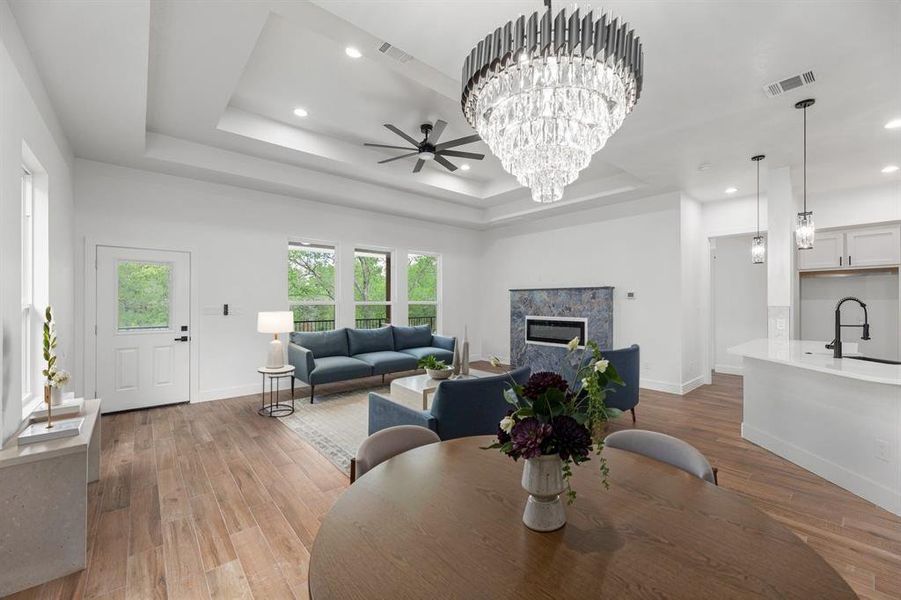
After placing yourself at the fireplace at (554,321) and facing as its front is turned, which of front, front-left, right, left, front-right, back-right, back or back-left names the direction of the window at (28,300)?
front

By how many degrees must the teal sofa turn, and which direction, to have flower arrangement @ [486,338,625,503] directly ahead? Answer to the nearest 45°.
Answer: approximately 45° to its right

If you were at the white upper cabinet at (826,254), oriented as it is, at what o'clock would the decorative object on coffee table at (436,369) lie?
The decorative object on coffee table is roughly at 1 o'clock from the white upper cabinet.

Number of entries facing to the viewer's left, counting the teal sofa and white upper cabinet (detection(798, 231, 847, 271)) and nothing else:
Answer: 0

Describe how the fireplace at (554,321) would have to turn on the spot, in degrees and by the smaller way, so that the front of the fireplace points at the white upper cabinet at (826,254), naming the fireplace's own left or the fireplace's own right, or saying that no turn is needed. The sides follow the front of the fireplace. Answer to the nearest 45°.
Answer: approximately 135° to the fireplace's own left

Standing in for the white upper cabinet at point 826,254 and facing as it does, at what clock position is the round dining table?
The round dining table is roughly at 12 o'clock from the white upper cabinet.

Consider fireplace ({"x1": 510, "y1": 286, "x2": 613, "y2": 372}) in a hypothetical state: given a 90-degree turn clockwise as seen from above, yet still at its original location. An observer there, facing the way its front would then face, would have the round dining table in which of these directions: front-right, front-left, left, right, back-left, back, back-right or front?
back-left

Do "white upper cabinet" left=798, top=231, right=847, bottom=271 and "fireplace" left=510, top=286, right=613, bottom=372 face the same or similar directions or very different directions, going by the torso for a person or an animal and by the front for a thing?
same or similar directions

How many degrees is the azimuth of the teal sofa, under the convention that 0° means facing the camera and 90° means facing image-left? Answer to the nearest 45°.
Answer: approximately 315°

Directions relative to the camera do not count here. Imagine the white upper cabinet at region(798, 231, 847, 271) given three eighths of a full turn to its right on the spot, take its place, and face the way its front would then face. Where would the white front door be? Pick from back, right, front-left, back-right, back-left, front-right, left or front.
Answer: left

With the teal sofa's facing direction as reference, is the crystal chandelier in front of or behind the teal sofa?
in front

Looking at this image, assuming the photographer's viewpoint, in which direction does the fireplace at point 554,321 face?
facing the viewer and to the left of the viewer

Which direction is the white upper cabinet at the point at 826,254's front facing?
toward the camera

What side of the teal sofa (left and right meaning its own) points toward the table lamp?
right

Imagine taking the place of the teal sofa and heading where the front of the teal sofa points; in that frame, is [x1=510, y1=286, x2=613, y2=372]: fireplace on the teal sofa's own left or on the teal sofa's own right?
on the teal sofa's own left

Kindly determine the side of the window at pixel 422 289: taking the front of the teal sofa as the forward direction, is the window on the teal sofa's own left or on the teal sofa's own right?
on the teal sofa's own left
